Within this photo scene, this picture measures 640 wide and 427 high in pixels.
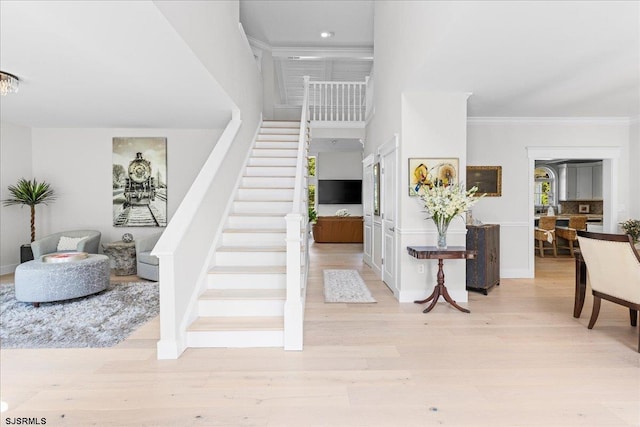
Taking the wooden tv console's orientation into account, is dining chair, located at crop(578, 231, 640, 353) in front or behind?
in front

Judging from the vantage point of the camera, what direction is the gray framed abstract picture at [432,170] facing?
facing the viewer

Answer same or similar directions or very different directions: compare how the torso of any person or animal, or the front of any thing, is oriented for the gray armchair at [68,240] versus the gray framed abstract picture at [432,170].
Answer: same or similar directions

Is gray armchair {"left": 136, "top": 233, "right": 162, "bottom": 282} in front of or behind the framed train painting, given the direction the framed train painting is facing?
in front

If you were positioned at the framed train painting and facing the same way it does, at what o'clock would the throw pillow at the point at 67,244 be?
The throw pillow is roughly at 2 o'clock from the framed train painting.

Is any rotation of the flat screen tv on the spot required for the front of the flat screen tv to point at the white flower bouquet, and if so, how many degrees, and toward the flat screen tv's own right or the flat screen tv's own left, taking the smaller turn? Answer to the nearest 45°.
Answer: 0° — it already faces it

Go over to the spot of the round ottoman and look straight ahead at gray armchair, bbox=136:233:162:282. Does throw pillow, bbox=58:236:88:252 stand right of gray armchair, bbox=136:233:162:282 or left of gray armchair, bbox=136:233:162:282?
left

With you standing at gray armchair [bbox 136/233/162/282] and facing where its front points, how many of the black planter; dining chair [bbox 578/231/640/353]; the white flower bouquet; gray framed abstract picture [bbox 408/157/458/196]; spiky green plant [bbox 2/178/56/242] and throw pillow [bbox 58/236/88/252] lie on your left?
3

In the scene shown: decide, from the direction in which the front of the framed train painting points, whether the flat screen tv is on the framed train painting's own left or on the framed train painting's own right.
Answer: on the framed train painting's own left

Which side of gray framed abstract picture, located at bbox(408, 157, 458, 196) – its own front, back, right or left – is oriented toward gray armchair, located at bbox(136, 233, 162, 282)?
right

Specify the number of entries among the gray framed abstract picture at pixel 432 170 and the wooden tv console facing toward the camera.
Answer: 2

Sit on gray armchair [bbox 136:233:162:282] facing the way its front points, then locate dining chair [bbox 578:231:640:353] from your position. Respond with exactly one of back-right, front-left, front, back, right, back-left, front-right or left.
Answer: left

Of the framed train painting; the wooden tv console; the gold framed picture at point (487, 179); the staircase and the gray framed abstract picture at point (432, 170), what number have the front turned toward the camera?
5

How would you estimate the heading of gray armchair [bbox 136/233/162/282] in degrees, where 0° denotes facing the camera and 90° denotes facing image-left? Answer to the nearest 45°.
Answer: approximately 45°

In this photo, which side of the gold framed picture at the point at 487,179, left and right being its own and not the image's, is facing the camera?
front

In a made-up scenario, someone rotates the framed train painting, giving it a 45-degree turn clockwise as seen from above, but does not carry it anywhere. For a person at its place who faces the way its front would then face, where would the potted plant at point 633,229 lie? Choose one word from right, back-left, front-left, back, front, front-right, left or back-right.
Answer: left

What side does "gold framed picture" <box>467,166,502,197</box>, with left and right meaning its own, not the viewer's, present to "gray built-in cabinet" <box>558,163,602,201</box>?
back
